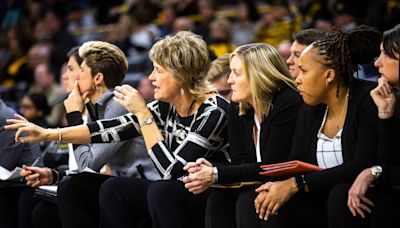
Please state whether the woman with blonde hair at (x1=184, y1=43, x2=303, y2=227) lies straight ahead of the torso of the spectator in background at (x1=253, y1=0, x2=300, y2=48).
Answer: yes

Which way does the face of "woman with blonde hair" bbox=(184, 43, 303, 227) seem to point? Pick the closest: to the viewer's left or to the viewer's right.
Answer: to the viewer's left

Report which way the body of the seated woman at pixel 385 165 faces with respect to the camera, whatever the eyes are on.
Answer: to the viewer's left

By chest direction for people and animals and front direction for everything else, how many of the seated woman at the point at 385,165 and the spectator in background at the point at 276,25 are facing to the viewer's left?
1

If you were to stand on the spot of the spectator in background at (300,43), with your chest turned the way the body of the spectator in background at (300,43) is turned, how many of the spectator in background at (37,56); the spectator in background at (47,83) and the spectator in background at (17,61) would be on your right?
3

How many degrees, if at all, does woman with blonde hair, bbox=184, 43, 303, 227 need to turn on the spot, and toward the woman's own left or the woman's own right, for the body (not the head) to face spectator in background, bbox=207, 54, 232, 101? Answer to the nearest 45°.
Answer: approximately 135° to the woman's own right

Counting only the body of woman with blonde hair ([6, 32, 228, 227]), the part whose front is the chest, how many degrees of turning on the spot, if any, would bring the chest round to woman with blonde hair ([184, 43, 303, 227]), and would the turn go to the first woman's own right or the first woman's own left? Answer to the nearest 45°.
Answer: approximately 90° to the first woman's own left

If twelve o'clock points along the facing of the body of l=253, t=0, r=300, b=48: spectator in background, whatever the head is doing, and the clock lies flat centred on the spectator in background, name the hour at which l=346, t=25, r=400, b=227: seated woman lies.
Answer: The seated woman is roughly at 12 o'clock from the spectator in background.

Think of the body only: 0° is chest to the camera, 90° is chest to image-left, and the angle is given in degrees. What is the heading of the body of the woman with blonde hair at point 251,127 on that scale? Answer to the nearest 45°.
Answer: approximately 45°
